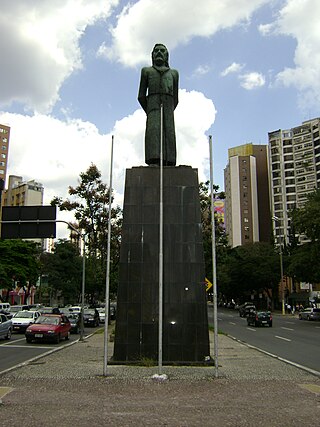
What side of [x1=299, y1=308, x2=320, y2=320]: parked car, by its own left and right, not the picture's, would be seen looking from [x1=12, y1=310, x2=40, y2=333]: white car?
left

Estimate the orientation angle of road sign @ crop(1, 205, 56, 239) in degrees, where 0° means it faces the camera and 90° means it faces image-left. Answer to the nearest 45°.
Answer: approximately 180°

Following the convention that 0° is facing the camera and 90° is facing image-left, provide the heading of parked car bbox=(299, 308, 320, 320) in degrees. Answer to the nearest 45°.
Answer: approximately 135°

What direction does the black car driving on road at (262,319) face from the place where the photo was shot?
facing away from the viewer and to the left of the viewer

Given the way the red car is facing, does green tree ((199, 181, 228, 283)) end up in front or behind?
behind

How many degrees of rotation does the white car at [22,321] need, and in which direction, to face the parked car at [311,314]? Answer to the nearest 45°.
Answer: approximately 135° to its left

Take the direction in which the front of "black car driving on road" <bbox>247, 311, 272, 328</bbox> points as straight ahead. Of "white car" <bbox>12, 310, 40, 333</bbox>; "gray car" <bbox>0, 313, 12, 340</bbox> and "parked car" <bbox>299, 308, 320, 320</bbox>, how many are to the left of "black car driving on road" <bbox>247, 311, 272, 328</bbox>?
2

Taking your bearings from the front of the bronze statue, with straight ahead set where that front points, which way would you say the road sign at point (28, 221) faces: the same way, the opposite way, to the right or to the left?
the opposite way

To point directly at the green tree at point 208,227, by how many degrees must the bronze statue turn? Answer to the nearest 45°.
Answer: approximately 180°

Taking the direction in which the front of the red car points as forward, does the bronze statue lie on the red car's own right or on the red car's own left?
on the red car's own left

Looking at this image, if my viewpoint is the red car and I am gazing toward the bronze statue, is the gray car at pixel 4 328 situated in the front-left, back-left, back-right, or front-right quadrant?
back-right

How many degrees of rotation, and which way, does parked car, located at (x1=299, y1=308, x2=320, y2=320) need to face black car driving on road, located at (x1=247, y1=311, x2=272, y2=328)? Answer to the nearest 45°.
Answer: approximately 135° to its left
